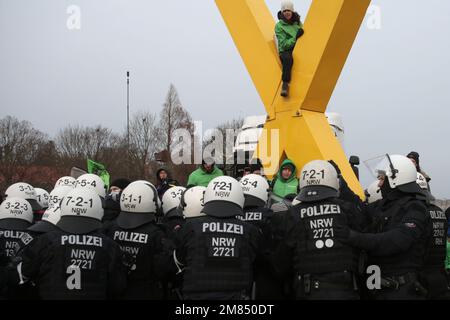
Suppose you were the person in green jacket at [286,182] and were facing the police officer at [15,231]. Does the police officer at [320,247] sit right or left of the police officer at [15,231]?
left

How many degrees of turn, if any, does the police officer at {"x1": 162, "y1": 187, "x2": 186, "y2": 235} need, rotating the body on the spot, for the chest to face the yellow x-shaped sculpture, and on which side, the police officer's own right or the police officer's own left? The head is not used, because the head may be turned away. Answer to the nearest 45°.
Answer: approximately 45° to the police officer's own right

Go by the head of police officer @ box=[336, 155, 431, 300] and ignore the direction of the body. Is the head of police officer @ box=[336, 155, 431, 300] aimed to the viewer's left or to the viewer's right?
to the viewer's left

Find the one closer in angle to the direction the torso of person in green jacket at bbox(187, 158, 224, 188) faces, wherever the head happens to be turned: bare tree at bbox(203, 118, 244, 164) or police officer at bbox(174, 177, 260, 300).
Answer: the police officer

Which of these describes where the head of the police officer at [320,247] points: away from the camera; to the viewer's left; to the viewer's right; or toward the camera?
away from the camera

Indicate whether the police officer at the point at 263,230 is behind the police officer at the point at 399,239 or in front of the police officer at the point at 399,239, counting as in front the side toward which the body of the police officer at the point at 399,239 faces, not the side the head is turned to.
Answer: in front

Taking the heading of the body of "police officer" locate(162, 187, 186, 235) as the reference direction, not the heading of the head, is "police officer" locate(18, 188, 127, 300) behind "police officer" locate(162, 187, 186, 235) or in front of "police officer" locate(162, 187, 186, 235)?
behind

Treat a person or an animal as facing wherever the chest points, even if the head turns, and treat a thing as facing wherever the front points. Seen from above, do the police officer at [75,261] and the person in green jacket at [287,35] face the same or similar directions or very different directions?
very different directions

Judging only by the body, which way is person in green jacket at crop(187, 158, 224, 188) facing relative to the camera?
toward the camera

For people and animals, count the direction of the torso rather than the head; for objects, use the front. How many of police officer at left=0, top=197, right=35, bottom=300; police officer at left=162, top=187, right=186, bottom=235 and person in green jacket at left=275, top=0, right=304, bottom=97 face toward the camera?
1

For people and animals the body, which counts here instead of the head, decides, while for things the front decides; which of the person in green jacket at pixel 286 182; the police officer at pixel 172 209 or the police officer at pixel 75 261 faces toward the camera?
the person in green jacket

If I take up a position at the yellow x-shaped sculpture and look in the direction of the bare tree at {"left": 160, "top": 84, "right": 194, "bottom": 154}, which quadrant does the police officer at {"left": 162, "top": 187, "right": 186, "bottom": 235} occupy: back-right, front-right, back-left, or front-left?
back-left

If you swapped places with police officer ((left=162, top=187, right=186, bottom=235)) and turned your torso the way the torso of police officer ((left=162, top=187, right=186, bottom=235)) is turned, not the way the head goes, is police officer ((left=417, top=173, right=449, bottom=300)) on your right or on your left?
on your right

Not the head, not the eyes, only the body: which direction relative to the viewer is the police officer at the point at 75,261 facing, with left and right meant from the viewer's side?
facing away from the viewer

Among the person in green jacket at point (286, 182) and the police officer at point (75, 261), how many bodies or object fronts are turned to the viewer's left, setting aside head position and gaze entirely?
0

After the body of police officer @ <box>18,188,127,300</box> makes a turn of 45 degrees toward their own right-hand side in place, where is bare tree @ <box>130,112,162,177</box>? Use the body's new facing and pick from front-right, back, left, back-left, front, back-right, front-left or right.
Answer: front-left
